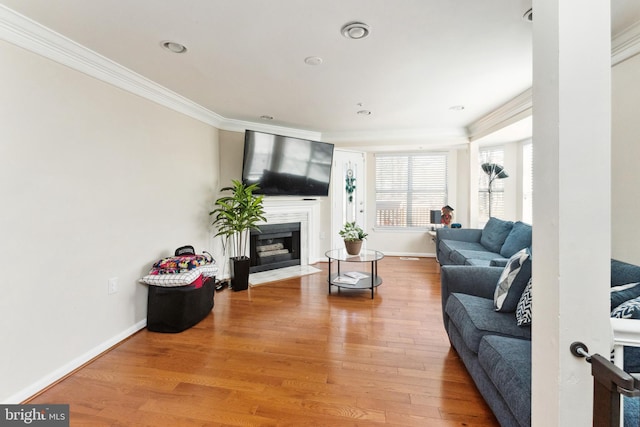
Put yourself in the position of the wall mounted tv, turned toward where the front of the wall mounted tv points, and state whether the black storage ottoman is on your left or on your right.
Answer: on your right

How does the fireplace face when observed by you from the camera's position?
facing the viewer and to the right of the viewer

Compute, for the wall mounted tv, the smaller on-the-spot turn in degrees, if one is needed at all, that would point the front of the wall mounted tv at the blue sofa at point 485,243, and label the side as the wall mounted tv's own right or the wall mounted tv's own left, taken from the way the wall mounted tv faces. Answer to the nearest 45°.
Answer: approximately 45° to the wall mounted tv's own left

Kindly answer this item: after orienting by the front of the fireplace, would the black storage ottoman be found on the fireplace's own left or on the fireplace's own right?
on the fireplace's own right

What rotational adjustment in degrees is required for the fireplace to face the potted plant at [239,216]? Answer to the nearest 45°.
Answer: approximately 90° to its right

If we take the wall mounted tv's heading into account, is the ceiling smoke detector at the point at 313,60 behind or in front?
in front

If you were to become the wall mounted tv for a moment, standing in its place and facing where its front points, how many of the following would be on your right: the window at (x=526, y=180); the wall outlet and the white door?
1

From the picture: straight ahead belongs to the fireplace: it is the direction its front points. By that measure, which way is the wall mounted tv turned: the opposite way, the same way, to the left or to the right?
the same way

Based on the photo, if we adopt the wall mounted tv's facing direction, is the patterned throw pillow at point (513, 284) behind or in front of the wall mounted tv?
in front

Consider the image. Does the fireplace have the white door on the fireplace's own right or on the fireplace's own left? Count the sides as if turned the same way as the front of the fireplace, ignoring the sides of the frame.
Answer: on the fireplace's own left

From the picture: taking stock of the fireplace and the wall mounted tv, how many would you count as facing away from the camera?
0

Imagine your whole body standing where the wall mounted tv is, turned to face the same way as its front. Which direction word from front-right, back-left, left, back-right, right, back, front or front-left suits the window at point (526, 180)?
front-left
